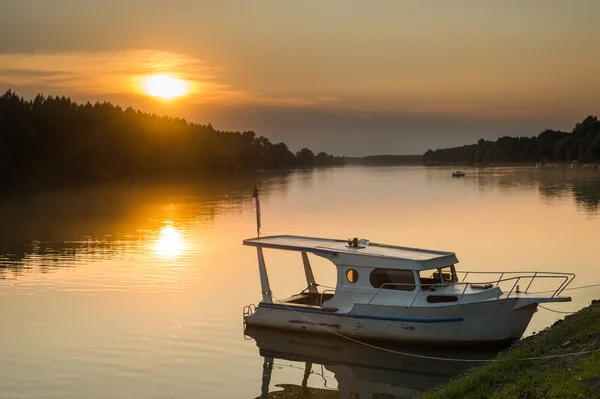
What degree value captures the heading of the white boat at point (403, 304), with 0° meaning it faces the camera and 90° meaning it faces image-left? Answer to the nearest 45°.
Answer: approximately 315°
